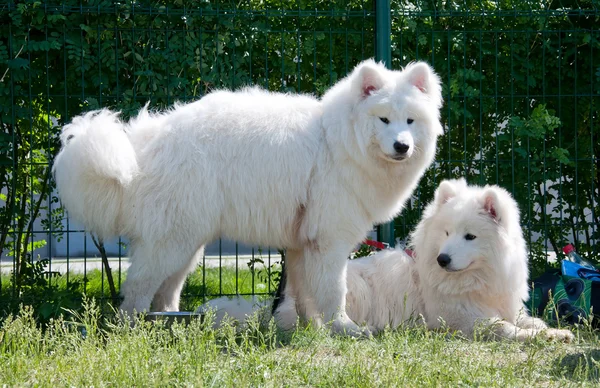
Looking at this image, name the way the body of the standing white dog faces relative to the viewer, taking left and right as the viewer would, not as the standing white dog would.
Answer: facing to the right of the viewer

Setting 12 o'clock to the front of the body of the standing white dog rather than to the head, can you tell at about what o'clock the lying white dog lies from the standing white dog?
The lying white dog is roughly at 12 o'clock from the standing white dog.
